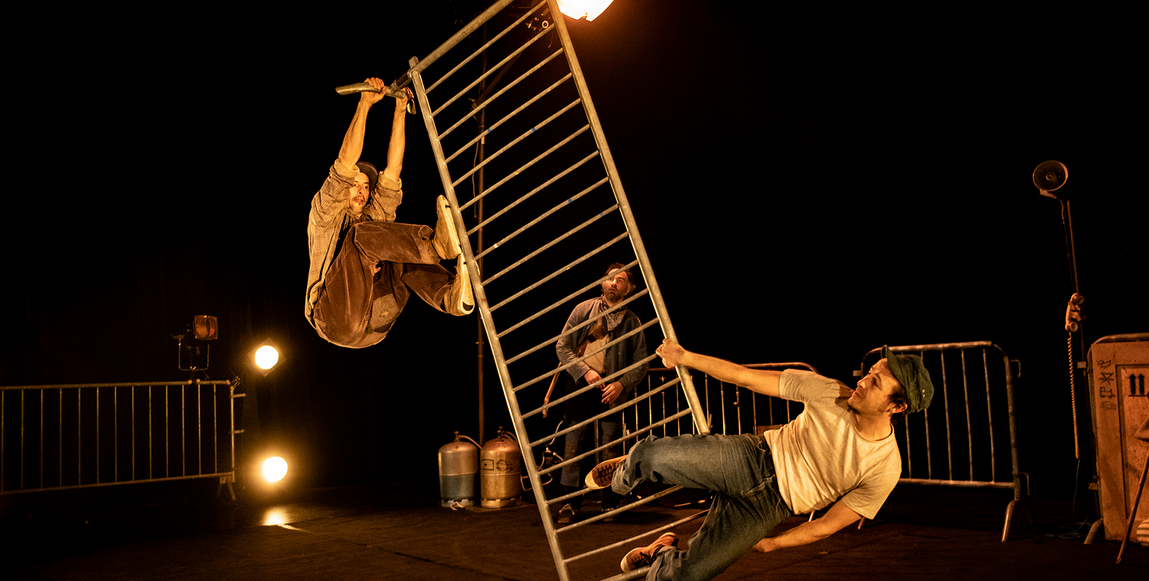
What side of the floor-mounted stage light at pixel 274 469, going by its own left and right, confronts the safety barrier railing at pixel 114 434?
right

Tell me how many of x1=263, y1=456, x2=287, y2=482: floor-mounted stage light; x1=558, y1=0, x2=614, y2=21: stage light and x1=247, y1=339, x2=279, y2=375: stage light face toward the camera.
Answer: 3

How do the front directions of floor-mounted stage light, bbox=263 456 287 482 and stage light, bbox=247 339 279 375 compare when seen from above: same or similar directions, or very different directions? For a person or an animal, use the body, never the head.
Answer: same or similar directions

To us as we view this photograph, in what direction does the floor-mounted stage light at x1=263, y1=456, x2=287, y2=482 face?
facing the viewer

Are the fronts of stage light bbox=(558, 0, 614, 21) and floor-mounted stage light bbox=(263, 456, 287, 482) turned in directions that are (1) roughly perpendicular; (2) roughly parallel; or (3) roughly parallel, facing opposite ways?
roughly parallel

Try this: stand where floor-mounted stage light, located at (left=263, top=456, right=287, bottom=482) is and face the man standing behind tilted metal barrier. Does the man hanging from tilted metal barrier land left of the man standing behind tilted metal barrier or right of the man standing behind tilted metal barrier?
right

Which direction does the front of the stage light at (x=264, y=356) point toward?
toward the camera

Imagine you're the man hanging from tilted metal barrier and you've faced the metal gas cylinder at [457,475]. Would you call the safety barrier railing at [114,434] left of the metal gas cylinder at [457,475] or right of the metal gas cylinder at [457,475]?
left

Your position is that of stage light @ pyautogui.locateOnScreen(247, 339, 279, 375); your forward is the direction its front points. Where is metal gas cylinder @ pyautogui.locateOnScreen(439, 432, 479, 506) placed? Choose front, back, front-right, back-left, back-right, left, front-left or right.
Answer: front-left

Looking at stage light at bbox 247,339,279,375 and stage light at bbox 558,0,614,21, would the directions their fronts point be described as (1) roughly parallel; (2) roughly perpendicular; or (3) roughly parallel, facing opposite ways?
roughly parallel

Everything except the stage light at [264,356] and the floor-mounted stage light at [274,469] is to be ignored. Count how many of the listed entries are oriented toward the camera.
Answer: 2

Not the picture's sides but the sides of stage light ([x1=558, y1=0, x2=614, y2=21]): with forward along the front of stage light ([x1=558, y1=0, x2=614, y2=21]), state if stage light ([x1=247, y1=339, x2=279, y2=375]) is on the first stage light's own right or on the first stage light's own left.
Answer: on the first stage light's own right
